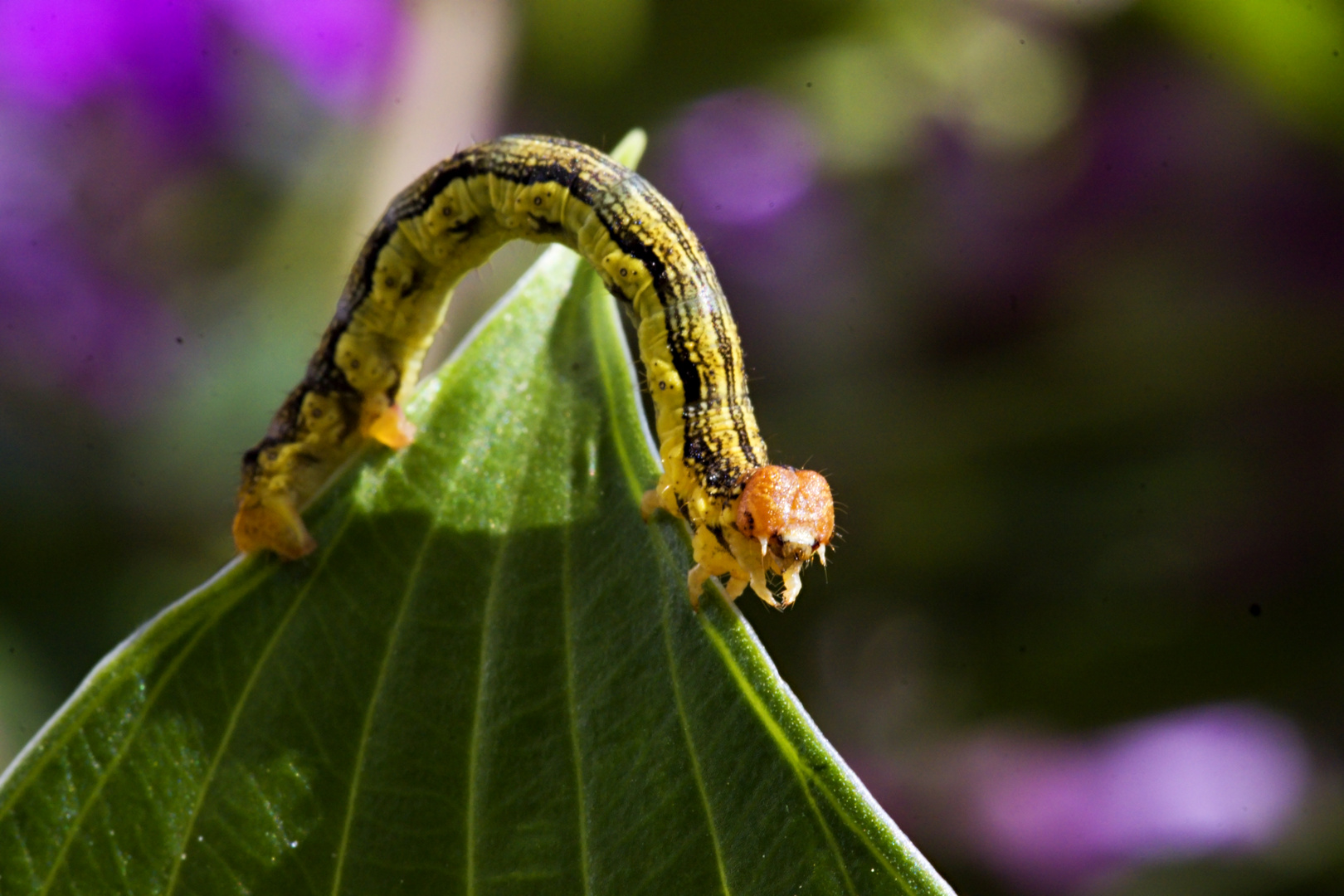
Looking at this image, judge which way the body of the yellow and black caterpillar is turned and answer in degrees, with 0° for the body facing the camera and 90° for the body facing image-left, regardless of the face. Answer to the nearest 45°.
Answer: approximately 315°

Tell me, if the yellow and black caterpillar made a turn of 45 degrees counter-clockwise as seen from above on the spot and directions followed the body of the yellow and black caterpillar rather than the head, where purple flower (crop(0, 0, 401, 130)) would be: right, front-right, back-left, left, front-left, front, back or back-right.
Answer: back-left

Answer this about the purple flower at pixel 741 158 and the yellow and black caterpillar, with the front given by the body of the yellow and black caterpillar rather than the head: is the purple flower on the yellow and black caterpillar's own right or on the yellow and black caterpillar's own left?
on the yellow and black caterpillar's own left

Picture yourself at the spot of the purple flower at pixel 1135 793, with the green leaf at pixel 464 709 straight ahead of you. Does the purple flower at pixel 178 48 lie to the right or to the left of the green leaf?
right
